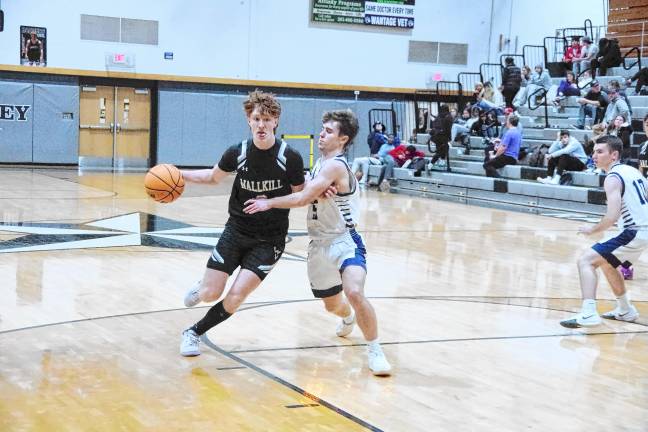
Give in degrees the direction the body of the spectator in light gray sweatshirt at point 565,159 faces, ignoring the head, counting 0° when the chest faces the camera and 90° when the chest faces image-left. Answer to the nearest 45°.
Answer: approximately 45°

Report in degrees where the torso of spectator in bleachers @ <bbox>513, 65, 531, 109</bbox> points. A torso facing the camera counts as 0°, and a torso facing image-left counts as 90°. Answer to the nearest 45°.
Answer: approximately 45°

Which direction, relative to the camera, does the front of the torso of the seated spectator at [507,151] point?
to the viewer's left

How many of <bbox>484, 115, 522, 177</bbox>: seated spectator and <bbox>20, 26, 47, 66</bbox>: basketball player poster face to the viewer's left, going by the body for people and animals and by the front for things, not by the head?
1

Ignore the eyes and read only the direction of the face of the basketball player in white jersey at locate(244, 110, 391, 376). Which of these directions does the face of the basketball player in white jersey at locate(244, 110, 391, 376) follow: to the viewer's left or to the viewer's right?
to the viewer's left

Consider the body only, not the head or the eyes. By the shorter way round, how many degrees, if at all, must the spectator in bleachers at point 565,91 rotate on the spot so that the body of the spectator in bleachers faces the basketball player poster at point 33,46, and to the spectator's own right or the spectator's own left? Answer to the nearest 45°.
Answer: approximately 45° to the spectator's own right

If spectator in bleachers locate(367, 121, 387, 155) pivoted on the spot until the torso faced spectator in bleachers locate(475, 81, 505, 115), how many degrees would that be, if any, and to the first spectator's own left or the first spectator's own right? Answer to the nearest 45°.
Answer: approximately 180°

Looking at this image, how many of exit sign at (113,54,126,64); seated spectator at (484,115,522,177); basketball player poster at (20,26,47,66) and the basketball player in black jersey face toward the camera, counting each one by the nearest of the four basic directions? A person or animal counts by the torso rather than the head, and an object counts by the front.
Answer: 3

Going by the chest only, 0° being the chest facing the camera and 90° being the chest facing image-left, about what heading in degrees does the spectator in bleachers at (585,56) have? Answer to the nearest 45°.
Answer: approximately 45°

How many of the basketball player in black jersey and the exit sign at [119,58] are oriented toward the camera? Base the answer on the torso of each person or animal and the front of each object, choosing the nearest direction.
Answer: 2
